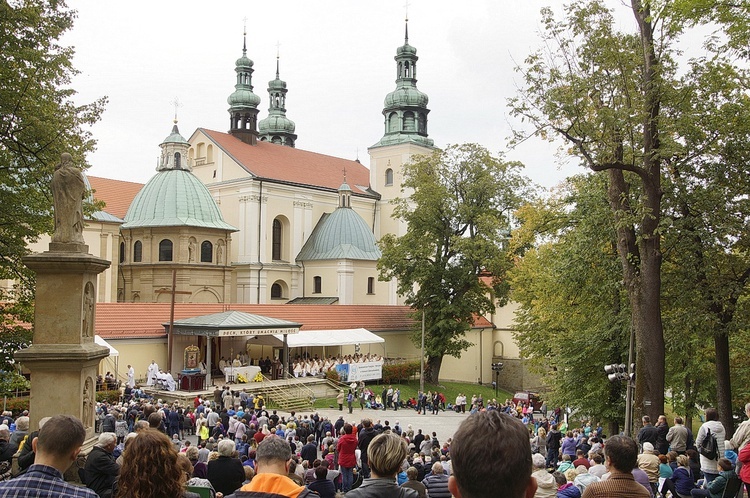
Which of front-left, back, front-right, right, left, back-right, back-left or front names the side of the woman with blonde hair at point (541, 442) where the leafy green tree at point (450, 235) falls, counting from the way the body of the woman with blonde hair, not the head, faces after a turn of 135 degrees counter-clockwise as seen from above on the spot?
back

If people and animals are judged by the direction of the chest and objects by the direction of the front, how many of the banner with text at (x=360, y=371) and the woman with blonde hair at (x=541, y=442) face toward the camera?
1

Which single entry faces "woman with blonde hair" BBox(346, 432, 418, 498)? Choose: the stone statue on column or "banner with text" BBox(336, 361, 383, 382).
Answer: the banner with text

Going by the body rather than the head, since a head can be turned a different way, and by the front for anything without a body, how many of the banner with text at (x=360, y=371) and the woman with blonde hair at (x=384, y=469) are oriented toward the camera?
1

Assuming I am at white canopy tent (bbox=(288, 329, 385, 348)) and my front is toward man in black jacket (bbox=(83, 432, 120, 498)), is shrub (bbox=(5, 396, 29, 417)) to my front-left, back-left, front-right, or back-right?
front-right

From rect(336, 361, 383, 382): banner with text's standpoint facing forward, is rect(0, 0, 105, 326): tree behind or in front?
in front

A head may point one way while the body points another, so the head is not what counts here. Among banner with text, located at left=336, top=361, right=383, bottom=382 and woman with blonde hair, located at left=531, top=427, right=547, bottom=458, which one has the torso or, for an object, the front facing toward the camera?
the banner with text

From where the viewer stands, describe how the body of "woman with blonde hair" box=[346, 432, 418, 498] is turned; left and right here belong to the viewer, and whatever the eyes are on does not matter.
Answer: facing away from the viewer

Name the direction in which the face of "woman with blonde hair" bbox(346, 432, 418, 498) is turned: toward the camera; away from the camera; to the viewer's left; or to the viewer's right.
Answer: away from the camera

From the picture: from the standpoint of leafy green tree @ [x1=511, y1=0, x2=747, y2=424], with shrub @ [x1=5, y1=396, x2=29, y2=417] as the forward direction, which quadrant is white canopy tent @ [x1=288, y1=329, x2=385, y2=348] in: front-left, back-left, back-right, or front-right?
front-right

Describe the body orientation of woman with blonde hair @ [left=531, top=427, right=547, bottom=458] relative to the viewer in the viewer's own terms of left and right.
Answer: facing away from the viewer and to the left of the viewer

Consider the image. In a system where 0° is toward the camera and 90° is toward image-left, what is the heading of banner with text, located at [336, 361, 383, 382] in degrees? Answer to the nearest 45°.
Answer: approximately 0°

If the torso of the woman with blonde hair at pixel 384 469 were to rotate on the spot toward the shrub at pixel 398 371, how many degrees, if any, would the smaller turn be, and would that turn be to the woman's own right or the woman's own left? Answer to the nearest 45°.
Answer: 0° — they already face it

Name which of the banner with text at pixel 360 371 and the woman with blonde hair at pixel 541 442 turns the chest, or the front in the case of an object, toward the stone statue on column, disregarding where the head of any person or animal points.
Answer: the banner with text

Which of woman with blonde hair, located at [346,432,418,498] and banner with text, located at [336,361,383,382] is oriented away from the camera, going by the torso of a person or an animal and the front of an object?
the woman with blonde hair
